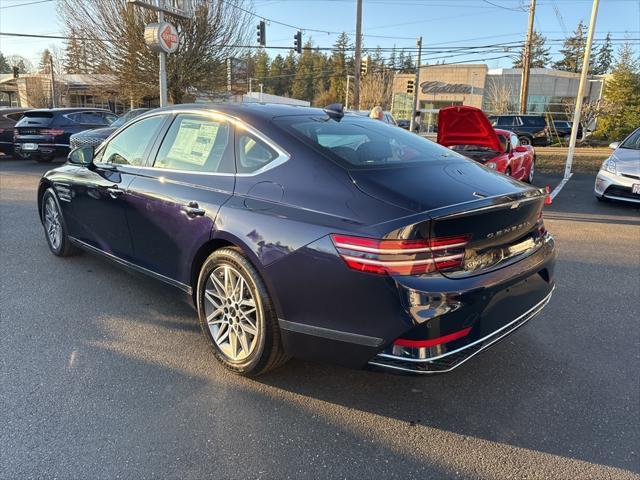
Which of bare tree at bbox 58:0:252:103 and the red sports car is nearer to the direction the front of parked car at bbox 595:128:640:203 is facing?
the red sports car

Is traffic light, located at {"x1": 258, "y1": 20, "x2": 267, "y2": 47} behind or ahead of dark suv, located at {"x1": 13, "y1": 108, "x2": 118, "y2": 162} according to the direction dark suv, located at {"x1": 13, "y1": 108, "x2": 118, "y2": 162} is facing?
ahead

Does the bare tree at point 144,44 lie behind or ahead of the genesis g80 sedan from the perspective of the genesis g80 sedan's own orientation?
ahead

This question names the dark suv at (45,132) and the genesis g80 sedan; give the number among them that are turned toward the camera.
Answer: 0

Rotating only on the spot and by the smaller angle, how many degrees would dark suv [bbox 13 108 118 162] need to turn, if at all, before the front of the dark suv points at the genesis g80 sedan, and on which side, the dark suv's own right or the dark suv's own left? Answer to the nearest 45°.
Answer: approximately 135° to the dark suv's own right

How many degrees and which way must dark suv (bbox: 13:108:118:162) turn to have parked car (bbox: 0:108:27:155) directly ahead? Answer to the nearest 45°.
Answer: approximately 90° to its left

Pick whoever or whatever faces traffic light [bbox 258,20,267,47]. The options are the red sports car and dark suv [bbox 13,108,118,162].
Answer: the dark suv

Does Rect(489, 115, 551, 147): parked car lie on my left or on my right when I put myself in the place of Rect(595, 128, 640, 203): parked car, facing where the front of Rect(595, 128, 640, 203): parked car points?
on my right

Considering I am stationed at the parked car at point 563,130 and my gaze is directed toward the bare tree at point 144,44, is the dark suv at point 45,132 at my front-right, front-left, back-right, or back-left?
front-left

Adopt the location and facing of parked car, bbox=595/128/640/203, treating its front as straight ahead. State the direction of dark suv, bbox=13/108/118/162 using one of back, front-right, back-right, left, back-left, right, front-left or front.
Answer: front-right

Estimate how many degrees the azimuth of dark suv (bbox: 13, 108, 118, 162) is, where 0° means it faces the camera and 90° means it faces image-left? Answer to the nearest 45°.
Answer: approximately 225°

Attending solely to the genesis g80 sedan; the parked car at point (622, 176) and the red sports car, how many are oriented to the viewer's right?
0

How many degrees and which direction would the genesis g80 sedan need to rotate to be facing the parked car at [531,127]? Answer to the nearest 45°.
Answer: approximately 90° to its right

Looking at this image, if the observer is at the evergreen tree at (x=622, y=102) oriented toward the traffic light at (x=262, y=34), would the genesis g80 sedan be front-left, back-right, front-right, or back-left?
front-left
